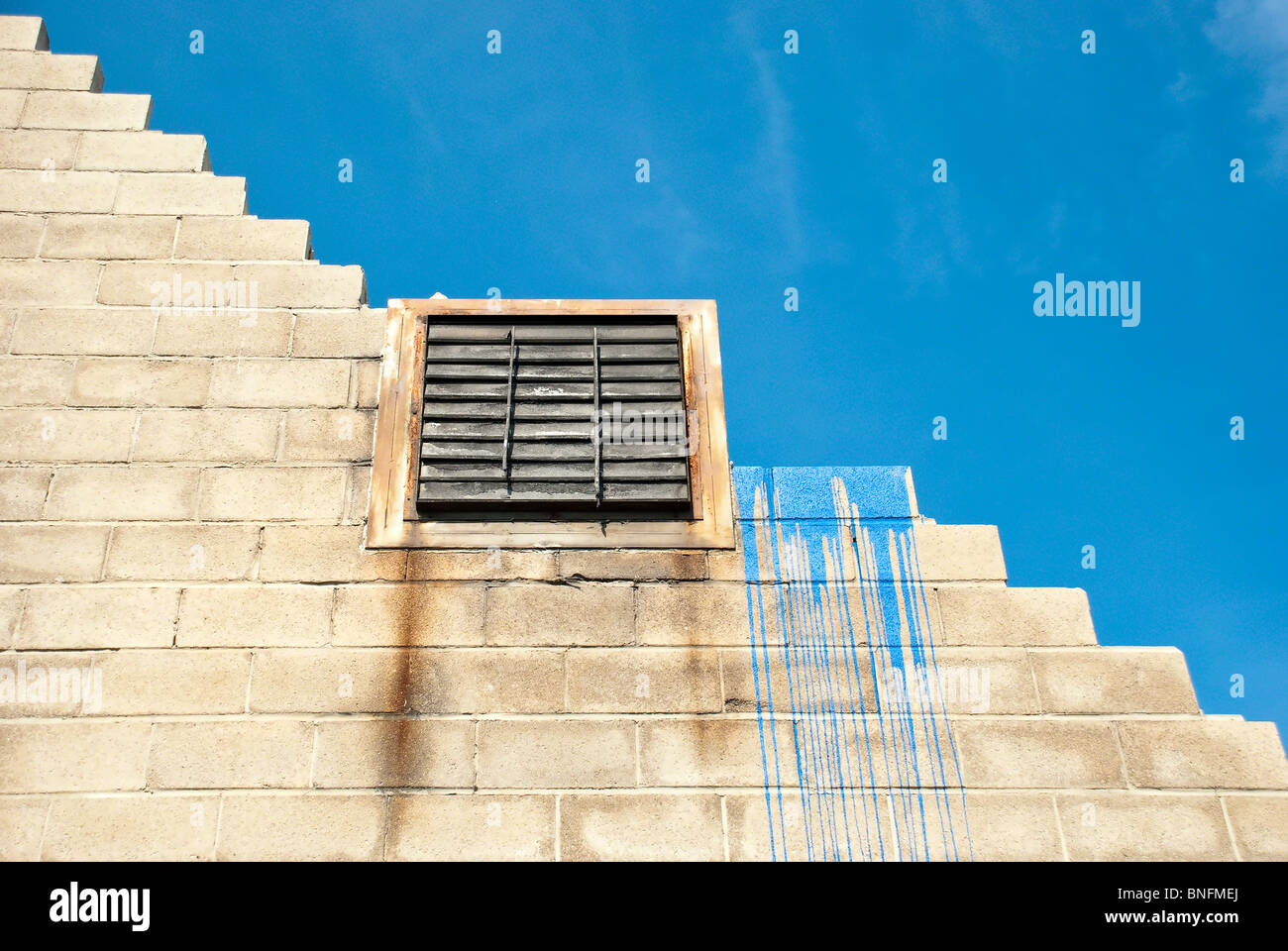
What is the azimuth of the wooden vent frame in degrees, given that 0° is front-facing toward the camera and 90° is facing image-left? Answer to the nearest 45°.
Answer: approximately 0°

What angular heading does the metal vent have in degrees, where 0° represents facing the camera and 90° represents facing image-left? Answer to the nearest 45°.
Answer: approximately 0°
